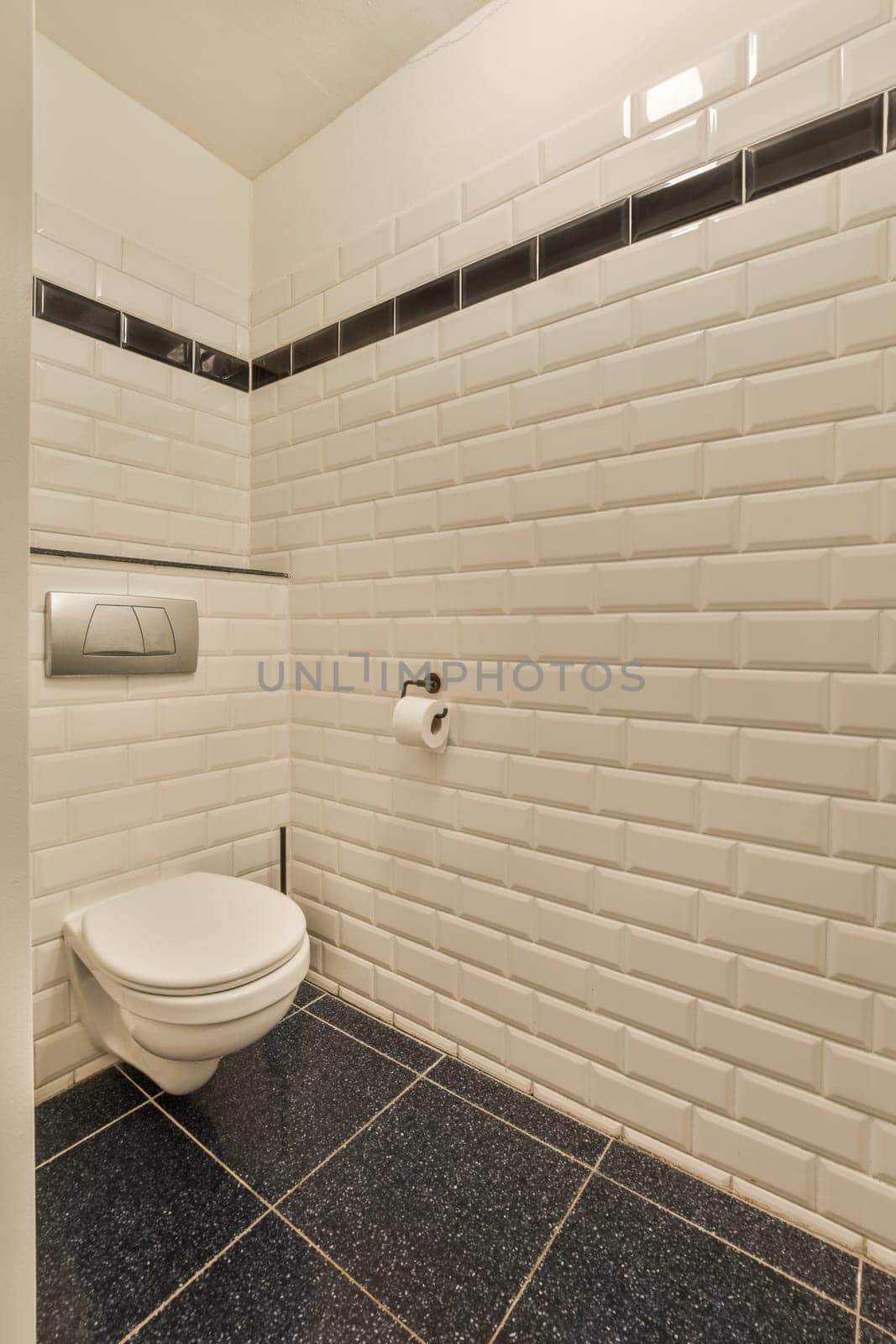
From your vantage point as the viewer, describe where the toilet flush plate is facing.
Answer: facing the viewer and to the right of the viewer

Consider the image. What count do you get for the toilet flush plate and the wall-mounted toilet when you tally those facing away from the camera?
0

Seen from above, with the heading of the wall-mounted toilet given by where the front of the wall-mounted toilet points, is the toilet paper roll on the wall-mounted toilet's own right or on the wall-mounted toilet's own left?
on the wall-mounted toilet's own left

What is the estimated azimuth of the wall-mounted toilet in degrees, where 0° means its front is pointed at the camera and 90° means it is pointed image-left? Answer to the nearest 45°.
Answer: approximately 315°
